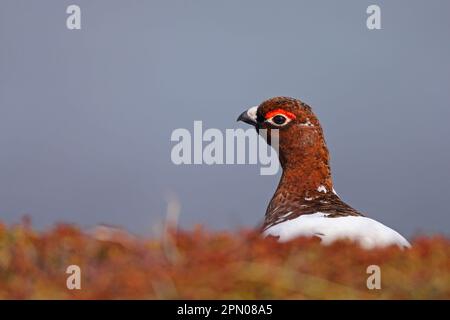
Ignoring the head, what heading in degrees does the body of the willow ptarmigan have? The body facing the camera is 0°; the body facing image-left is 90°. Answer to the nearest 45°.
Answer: approximately 90°
